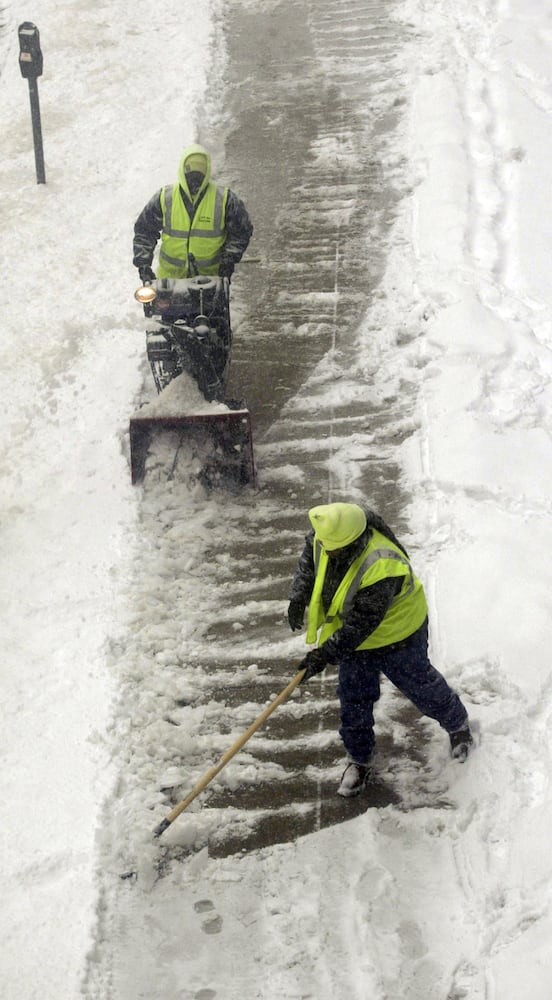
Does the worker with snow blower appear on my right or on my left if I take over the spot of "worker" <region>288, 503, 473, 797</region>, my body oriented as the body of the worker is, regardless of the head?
on my right

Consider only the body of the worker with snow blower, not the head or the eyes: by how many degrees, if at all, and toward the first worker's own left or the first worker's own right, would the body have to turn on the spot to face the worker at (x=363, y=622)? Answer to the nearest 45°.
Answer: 0° — they already face them

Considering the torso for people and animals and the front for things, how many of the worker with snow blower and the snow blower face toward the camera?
2

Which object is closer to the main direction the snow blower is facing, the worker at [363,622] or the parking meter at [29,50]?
the worker

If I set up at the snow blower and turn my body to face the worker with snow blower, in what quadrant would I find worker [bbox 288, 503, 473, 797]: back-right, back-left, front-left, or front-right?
back-right

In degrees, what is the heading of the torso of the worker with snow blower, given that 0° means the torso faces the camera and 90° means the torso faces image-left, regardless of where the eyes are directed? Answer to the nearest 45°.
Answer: approximately 0°

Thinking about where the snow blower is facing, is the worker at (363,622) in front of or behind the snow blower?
in front

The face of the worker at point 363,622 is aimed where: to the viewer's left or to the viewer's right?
to the viewer's left
